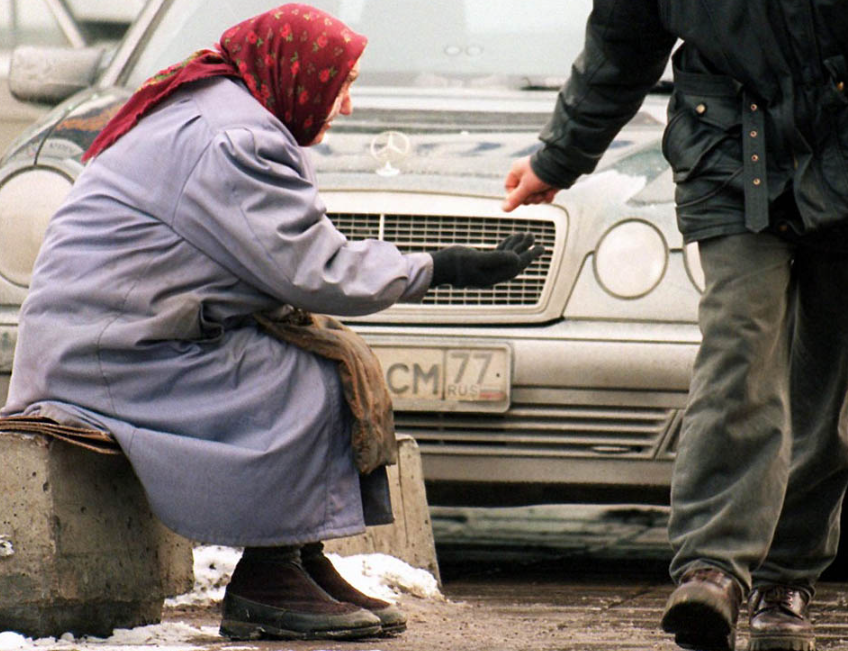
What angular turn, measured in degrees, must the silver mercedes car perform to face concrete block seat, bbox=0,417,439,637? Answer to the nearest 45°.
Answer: approximately 45° to its right

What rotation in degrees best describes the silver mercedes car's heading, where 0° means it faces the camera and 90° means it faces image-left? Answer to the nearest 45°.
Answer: approximately 0°
